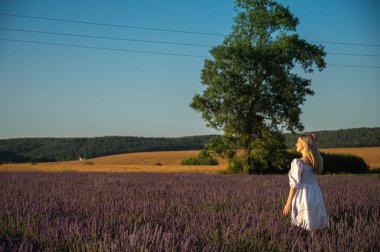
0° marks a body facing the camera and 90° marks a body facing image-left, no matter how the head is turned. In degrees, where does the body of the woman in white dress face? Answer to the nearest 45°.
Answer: approximately 135°

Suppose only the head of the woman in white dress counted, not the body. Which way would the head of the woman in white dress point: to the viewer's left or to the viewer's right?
to the viewer's left

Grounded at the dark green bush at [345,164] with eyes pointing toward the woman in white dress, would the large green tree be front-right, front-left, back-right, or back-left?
front-right

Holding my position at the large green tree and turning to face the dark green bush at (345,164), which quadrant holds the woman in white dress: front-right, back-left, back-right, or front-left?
back-right

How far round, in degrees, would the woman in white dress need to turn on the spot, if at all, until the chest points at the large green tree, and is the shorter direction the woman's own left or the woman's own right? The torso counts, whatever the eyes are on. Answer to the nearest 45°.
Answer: approximately 45° to the woman's own right

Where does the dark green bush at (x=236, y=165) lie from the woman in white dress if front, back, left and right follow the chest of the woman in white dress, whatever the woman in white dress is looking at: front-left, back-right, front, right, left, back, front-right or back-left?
front-right
